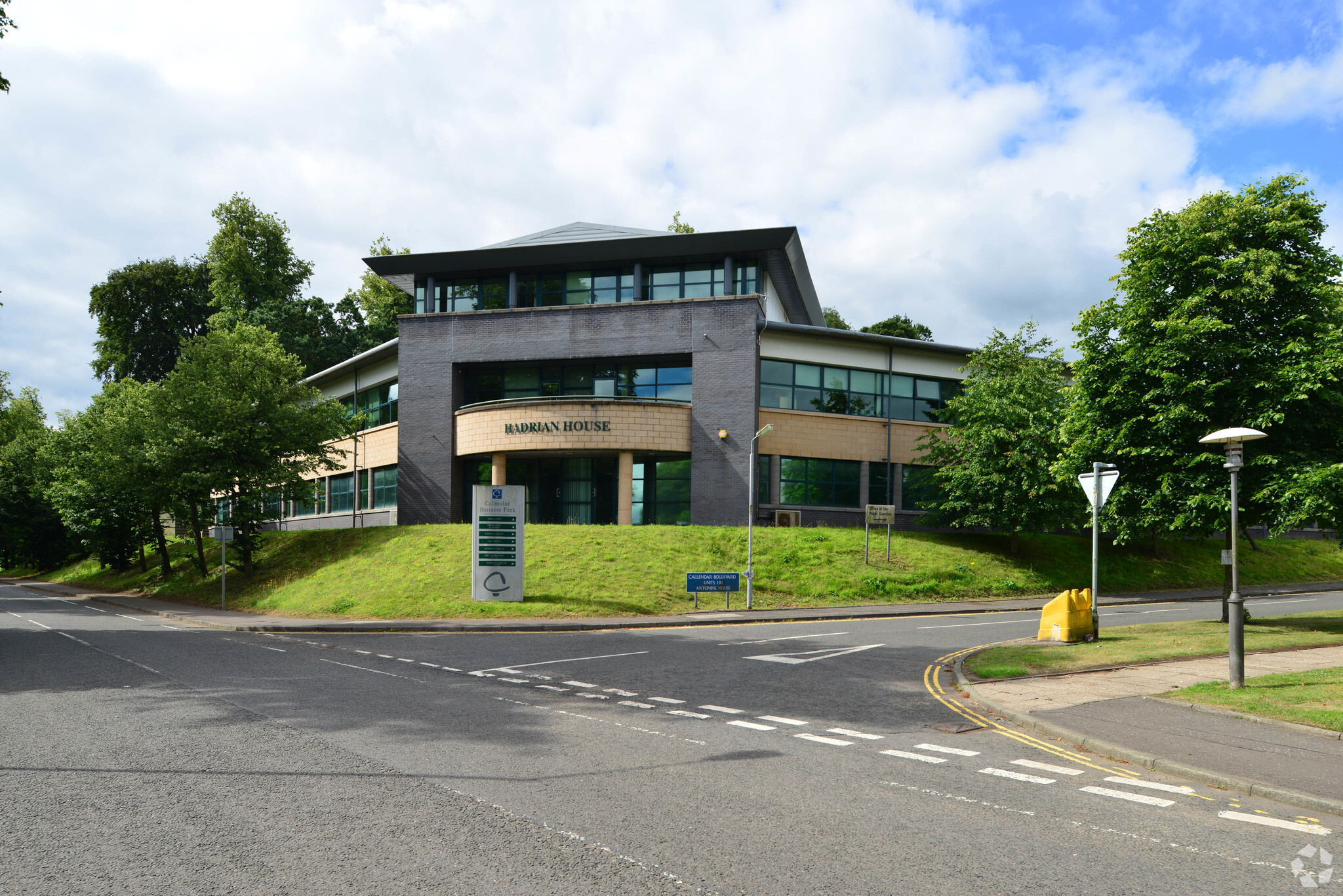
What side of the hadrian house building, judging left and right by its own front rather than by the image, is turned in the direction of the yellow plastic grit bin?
front

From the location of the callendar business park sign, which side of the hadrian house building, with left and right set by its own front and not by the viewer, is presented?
front

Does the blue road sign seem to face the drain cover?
yes

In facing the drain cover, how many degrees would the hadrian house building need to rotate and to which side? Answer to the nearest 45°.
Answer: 0° — it already faces it

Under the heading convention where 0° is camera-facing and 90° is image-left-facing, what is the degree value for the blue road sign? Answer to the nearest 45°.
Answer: approximately 0°

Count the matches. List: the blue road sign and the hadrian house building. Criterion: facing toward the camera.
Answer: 2

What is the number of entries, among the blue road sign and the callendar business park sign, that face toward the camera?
2

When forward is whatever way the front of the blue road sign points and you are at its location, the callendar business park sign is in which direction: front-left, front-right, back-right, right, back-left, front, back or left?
right

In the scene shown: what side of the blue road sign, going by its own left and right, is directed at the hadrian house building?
back

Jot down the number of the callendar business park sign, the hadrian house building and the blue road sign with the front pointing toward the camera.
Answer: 3

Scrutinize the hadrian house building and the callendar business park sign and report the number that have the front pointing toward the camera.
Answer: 2
